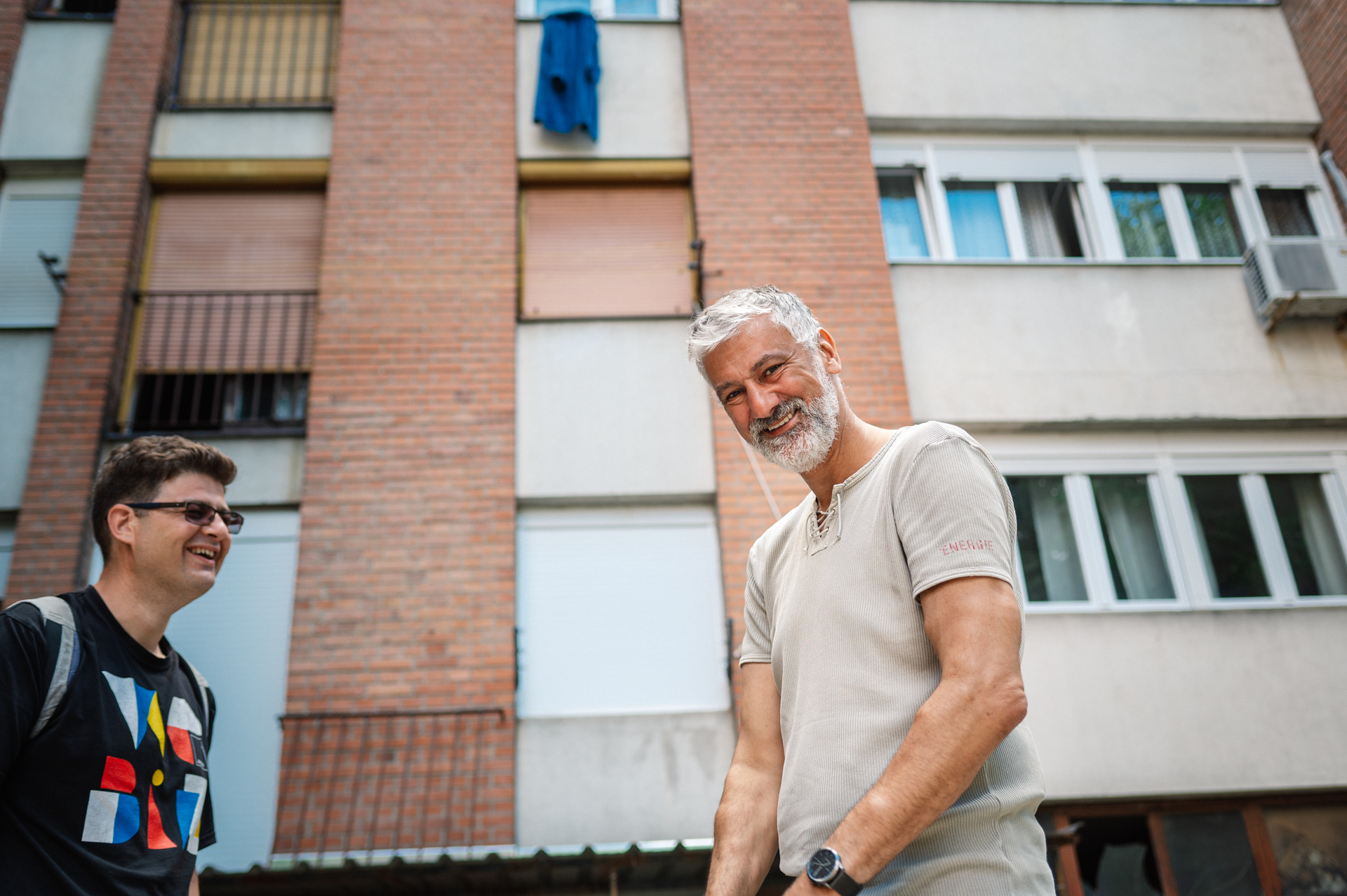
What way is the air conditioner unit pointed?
toward the camera

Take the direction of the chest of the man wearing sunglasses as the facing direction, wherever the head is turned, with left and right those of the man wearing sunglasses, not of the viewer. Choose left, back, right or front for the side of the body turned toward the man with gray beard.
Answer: front

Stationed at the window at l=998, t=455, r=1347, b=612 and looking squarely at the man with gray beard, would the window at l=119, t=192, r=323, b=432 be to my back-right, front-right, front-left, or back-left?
front-right

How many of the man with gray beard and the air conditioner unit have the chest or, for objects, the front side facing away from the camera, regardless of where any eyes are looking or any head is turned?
0

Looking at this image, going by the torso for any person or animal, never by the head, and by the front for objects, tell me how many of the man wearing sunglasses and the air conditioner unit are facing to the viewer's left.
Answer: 0

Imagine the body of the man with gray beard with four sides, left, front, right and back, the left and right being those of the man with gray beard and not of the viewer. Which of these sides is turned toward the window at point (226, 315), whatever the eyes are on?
right

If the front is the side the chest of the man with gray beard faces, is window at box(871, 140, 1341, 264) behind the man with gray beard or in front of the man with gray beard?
behind

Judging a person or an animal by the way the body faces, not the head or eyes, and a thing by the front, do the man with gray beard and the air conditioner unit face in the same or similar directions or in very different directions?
same or similar directions

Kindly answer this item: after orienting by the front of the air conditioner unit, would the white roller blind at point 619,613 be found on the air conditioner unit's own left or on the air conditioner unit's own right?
on the air conditioner unit's own right

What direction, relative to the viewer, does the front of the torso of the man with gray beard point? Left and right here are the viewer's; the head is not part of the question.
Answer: facing the viewer and to the left of the viewer

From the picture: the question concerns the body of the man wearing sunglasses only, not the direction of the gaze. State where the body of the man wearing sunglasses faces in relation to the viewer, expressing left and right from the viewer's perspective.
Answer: facing the viewer and to the right of the viewer
